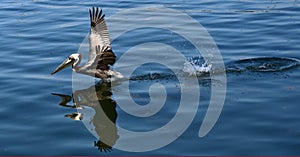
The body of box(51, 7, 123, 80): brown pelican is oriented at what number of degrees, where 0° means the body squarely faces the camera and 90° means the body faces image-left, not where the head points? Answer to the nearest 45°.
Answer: approximately 90°
